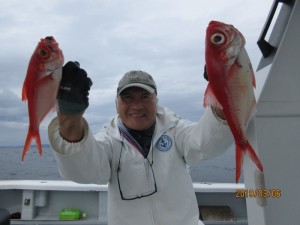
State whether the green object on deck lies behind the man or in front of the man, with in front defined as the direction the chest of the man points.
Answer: behind

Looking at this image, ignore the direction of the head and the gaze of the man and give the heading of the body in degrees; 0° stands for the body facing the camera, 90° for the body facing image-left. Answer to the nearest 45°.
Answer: approximately 0°
